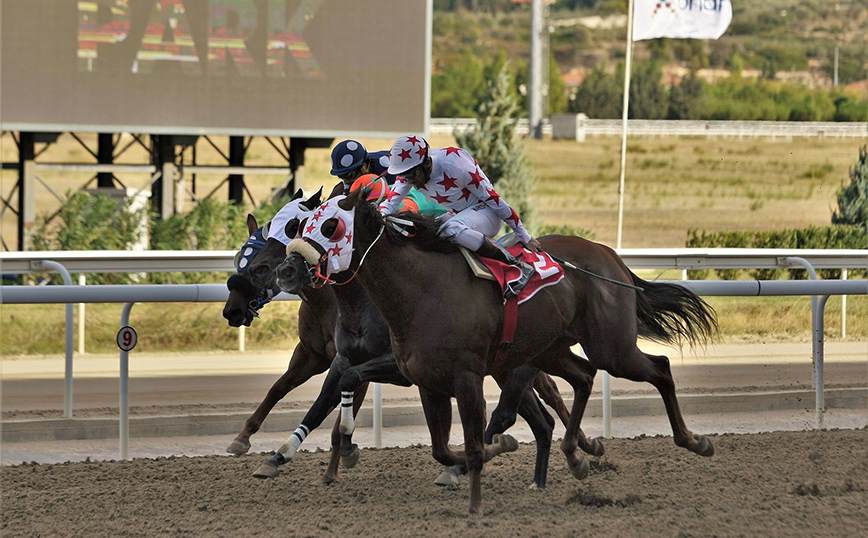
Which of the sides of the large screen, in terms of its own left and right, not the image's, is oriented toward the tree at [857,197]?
left

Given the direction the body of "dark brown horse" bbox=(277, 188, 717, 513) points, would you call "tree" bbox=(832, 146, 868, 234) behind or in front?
behind

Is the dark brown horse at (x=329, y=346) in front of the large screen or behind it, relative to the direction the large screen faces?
in front

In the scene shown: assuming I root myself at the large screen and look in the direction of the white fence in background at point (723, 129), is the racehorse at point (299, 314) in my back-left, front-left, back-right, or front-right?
back-right

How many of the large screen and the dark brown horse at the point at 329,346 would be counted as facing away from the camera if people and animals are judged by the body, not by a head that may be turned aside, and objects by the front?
0

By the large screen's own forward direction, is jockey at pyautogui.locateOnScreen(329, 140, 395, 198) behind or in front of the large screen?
in front
